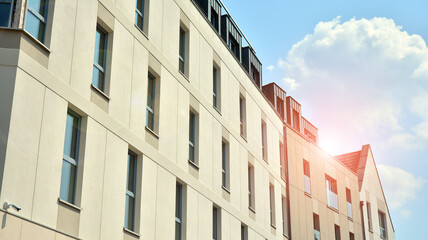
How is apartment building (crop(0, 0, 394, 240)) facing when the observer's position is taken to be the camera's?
facing the viewer and to the right of the viewer
